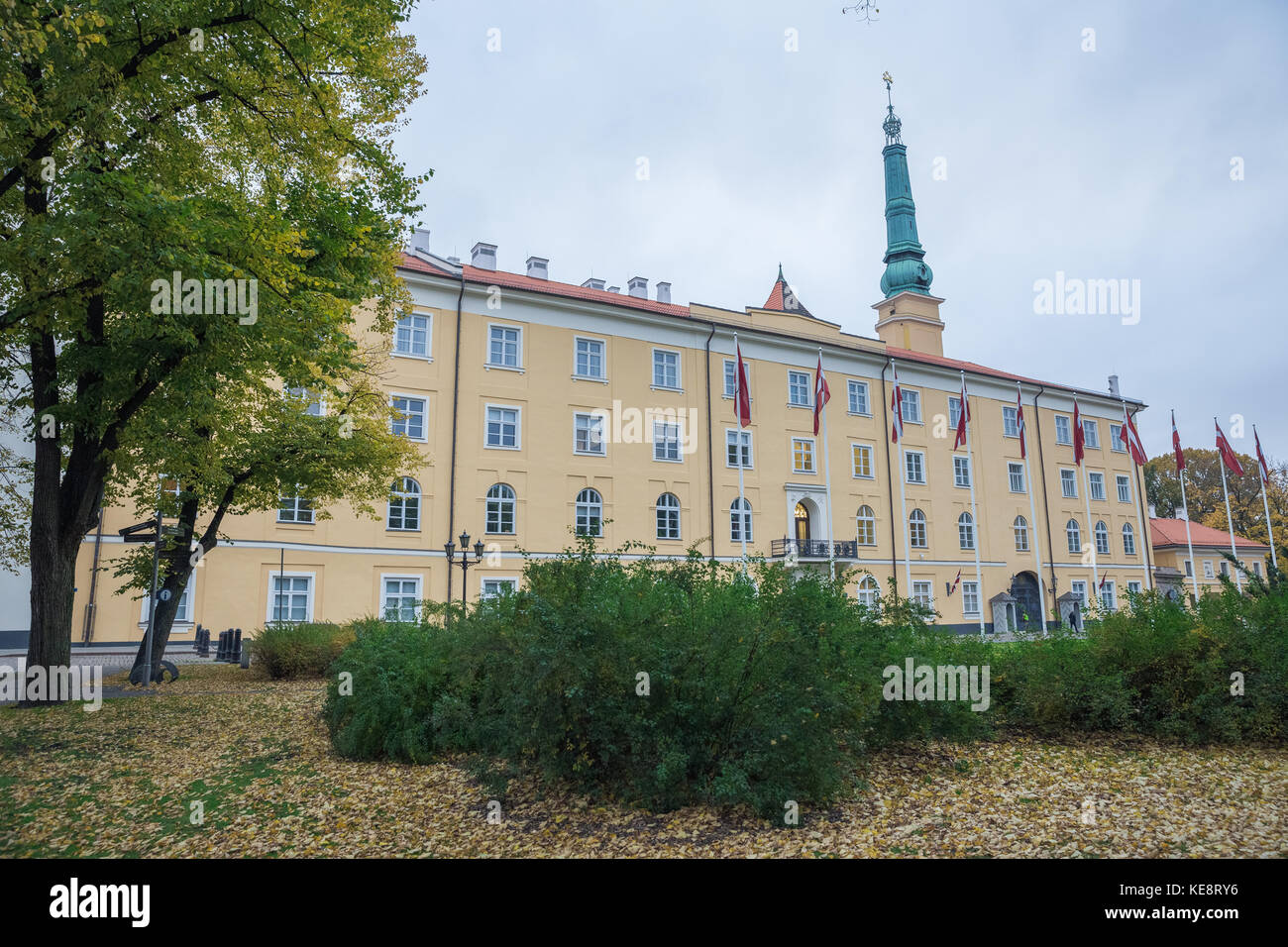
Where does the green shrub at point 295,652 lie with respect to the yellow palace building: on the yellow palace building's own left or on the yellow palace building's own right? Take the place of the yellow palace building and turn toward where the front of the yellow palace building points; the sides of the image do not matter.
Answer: on the yellow palace building's own right

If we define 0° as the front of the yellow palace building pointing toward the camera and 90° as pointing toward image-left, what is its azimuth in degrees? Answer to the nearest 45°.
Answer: approximately 315°
